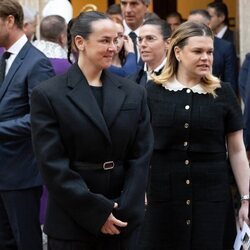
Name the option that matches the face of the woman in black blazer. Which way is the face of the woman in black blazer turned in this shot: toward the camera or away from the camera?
toward the camera

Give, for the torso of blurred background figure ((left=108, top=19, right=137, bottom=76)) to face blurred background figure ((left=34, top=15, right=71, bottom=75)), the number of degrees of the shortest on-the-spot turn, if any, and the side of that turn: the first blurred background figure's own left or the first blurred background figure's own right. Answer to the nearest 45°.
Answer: approximately 45° to the first blurred background figure's own right

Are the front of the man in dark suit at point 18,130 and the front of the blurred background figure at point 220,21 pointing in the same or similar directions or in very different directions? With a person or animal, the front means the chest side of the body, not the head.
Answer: same or similar directions

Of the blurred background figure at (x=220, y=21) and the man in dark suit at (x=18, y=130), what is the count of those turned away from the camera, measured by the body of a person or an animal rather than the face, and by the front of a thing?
0

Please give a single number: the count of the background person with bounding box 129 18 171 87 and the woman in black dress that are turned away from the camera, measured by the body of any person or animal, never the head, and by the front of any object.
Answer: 0

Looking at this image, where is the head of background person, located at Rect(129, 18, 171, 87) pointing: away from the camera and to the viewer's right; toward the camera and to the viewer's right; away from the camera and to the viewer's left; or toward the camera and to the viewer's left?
toward the camera and to the viewer's left

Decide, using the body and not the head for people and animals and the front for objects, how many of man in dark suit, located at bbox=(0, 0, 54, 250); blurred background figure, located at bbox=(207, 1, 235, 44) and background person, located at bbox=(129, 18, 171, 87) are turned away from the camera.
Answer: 0

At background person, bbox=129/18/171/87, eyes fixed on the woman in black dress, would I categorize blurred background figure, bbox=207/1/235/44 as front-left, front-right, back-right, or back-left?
back-left

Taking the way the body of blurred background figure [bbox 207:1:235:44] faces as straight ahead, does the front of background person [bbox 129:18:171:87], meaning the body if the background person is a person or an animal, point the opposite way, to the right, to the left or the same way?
the same way

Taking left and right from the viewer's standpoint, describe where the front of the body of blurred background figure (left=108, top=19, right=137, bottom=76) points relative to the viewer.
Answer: facing the viewer and to the left of the viewer

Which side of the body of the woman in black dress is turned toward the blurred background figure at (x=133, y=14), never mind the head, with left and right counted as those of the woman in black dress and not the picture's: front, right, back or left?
back

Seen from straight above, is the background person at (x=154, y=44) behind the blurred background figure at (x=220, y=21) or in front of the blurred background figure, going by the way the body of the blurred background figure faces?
in front

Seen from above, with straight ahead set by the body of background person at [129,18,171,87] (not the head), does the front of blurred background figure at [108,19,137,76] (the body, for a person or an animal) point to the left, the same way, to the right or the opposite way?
the same way
